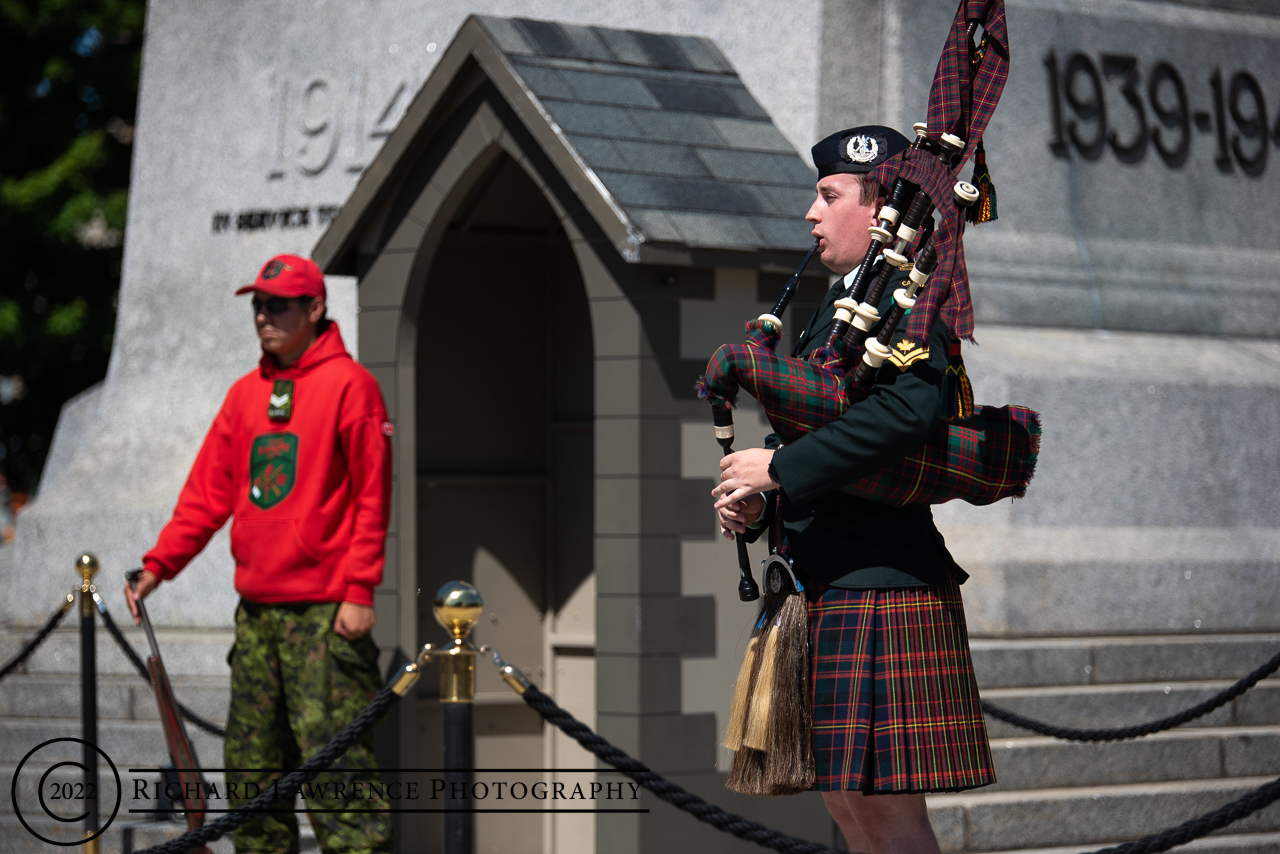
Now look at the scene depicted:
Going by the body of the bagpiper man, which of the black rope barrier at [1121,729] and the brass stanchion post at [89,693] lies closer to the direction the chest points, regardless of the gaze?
the brass stanchion post

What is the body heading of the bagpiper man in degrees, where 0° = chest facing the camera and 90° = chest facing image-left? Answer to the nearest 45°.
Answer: approximately 90°

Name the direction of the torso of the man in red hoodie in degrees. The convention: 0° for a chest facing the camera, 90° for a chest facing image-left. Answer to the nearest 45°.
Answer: approximately 45°

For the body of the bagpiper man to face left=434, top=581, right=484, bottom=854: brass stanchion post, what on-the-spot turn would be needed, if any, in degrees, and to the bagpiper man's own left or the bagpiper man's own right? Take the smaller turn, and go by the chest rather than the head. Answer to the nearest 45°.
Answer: approximately 45° to the bagpiper man's own right

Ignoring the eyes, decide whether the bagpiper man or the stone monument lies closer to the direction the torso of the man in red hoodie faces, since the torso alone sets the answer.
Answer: the bagpiper man

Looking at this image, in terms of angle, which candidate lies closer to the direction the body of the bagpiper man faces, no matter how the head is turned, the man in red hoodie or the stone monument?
the man in red hoodie

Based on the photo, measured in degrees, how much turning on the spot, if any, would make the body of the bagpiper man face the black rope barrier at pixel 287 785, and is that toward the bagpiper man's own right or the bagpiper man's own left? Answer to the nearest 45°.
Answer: approximately 45° to the bagpiper man's own right

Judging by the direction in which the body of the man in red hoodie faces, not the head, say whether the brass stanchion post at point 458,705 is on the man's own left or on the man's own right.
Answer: on the man's own left

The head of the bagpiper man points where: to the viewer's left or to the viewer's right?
to the viewer's left

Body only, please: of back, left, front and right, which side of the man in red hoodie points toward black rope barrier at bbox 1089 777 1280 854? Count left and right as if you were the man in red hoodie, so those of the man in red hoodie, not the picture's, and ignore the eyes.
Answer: left
